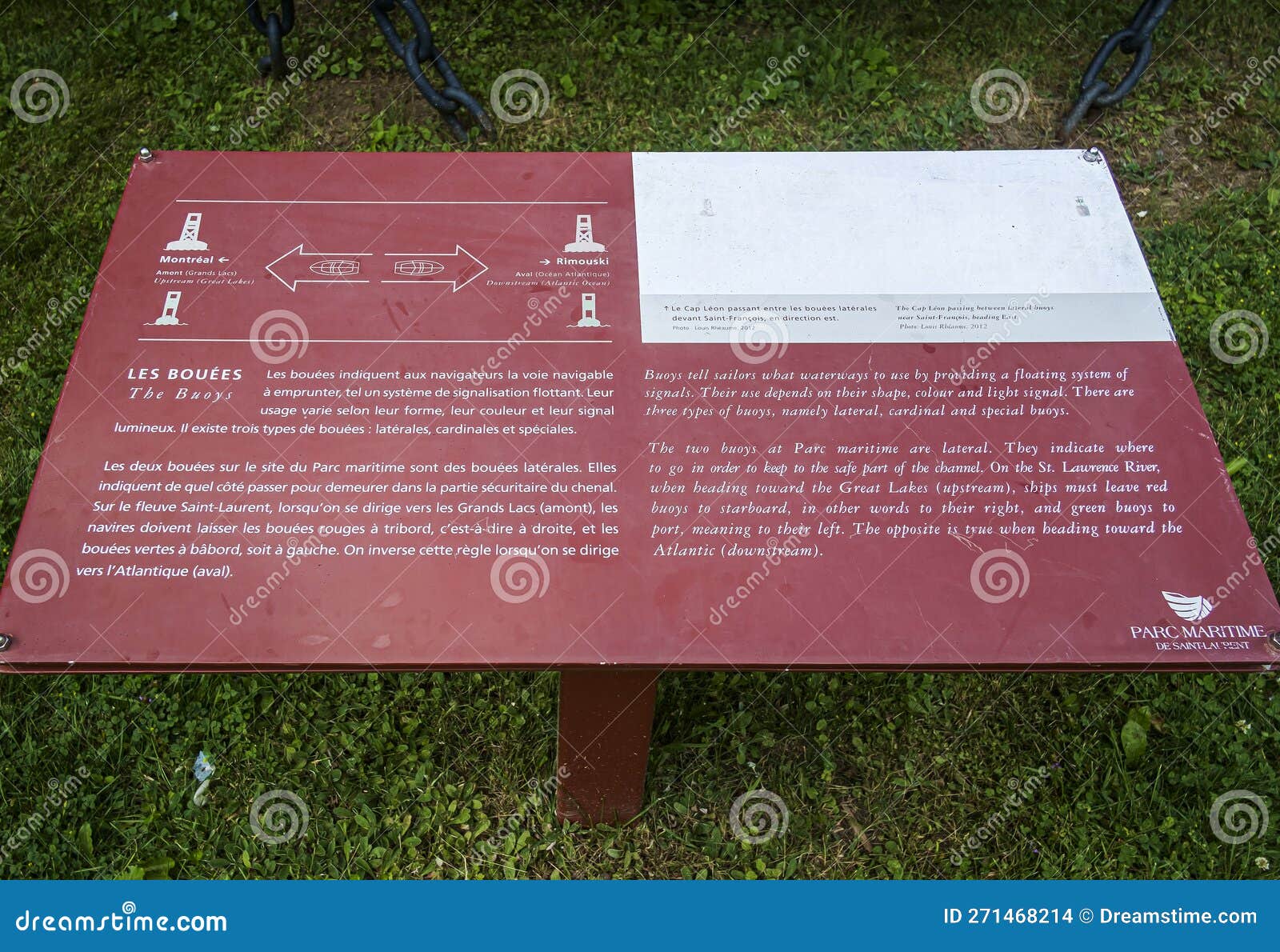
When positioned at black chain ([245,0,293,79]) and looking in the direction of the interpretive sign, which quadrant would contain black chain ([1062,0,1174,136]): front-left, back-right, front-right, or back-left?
front-left

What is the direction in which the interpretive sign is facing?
toward the camera

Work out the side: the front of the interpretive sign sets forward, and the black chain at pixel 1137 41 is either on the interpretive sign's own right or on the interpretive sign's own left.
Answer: on the interpretive sign's own left
